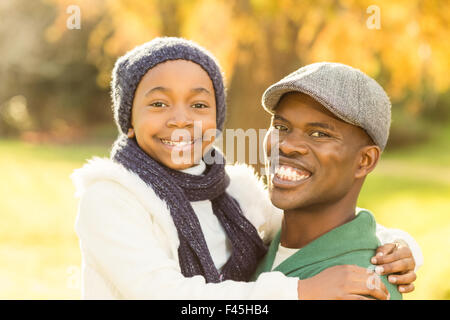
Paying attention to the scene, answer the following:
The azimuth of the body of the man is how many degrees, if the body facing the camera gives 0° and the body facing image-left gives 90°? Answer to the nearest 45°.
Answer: approximately 45°

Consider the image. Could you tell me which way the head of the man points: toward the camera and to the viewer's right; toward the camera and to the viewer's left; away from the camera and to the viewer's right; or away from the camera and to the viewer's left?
toward the camera and to the viewer's left

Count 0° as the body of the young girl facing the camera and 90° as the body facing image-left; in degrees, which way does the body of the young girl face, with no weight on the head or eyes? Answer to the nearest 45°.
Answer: approximately 315°
